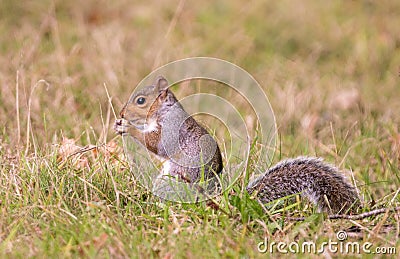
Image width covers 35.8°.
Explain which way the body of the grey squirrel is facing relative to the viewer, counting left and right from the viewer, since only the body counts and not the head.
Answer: facing to the left of the viewer
